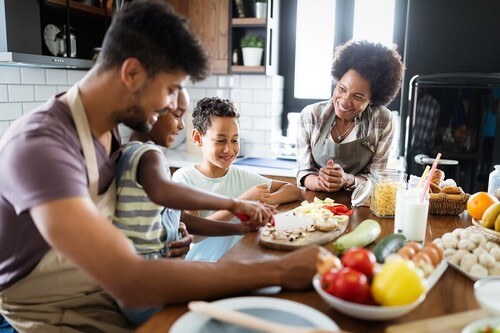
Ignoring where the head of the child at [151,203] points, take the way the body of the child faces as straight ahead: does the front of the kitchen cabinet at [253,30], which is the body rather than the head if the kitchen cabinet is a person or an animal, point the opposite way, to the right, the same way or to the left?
to the right

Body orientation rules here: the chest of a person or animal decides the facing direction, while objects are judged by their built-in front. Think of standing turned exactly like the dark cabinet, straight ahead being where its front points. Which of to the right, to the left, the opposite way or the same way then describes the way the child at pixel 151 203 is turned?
to the left

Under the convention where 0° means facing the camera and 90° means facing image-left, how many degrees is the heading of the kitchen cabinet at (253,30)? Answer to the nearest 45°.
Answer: approximately 0°

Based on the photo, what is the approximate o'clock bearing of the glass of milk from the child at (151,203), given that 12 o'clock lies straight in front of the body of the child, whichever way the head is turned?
The glass of milk is roughly at 12 o'clock from the child.

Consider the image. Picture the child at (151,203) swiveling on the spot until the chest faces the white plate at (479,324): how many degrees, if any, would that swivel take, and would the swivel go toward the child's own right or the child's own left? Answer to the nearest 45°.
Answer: approximately 45° to the child's own right

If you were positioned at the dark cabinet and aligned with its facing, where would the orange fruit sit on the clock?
The orange fruit is roughly at 11 o'clock from the dark cabinet.

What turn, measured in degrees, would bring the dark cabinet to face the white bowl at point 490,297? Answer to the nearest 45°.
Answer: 0° — it already faces it

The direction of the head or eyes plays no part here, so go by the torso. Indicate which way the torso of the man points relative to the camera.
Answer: to the viewer's right

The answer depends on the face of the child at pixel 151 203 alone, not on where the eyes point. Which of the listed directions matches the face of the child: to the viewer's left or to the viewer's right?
to the viewer's right
